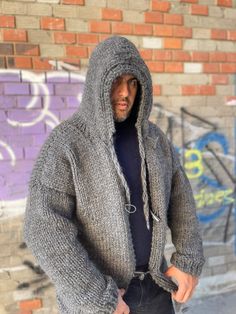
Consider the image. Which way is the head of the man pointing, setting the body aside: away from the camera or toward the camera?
toward the camera

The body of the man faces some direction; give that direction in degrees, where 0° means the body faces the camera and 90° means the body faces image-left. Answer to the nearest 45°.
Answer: approximately 315°
